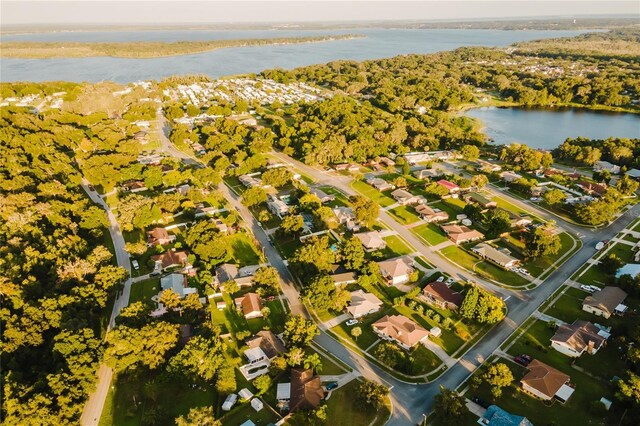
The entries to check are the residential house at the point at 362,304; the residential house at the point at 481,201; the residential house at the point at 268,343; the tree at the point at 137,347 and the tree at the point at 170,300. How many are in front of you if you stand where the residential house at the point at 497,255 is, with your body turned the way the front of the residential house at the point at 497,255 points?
4

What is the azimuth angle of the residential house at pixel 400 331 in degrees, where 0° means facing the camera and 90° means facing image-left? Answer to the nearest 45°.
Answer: approximately 45°

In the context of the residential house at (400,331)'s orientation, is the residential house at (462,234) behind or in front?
behind

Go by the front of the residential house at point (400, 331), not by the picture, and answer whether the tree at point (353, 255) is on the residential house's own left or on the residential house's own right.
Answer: on the residential house's own right

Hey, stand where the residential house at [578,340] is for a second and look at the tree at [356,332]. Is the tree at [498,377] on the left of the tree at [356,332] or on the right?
left

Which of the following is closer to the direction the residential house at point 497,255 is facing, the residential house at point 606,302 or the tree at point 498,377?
the tree

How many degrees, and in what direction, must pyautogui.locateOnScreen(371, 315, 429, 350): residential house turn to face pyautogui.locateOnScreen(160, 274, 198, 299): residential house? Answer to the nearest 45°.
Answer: approximately 45° to its right

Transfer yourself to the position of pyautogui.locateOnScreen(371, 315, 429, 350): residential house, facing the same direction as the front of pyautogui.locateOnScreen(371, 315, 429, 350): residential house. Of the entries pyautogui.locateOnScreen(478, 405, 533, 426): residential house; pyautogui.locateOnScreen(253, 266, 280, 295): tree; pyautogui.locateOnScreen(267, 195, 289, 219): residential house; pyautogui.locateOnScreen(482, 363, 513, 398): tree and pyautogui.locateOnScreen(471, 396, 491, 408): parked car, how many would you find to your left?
3

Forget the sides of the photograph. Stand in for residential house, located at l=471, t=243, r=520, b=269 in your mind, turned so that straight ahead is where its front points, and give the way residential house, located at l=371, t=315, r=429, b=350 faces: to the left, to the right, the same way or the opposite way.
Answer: the same way

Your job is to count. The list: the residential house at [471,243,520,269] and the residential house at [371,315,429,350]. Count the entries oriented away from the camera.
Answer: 0

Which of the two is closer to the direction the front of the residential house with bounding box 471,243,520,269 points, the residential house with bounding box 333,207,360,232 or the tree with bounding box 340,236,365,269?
the tree

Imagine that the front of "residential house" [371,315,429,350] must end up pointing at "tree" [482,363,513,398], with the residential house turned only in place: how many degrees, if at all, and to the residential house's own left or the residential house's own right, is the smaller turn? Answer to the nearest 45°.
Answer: approximately 90° to the residential house's own left

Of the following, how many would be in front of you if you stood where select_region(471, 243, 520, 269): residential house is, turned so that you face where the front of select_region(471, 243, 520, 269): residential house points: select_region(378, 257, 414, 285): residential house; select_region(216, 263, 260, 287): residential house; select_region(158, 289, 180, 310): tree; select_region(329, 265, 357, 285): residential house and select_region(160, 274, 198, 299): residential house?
5

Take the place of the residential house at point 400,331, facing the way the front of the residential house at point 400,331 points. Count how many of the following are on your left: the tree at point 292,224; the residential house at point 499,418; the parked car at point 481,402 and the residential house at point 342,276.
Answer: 2

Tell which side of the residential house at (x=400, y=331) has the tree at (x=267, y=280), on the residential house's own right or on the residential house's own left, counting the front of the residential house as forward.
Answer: on the residential house's own right
